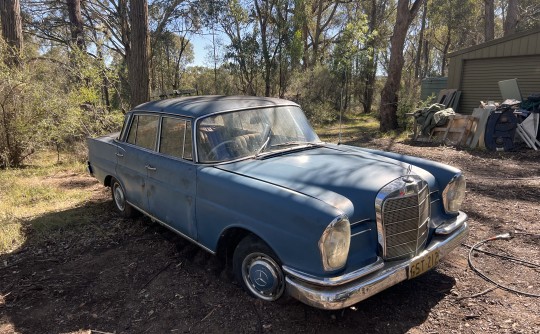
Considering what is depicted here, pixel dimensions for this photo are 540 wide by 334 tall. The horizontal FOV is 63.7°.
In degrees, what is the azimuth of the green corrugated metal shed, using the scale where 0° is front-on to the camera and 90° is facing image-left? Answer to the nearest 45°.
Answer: approximately 0°

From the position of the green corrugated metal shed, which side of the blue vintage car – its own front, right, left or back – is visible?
left

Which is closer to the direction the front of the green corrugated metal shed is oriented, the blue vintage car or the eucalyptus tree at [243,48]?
the blue vintage car

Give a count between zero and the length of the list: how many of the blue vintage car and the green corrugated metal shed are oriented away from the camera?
0

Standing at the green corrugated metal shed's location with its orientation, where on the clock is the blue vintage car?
The blue vintage car is roughly at 12 o'clock from the green corrugated metal shed.

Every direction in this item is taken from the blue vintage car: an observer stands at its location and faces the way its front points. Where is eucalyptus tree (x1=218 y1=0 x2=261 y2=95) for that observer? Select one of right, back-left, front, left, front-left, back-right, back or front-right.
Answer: back-left

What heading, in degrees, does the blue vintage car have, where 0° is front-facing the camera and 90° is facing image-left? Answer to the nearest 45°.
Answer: approximately 315°

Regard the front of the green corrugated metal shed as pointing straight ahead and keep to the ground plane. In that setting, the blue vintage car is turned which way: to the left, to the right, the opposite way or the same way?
to the left

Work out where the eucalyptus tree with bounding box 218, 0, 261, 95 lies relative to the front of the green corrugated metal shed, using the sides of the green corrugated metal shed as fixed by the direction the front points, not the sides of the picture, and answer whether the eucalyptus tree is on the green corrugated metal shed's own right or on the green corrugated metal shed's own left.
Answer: on the green corrugated metal shed's own right
